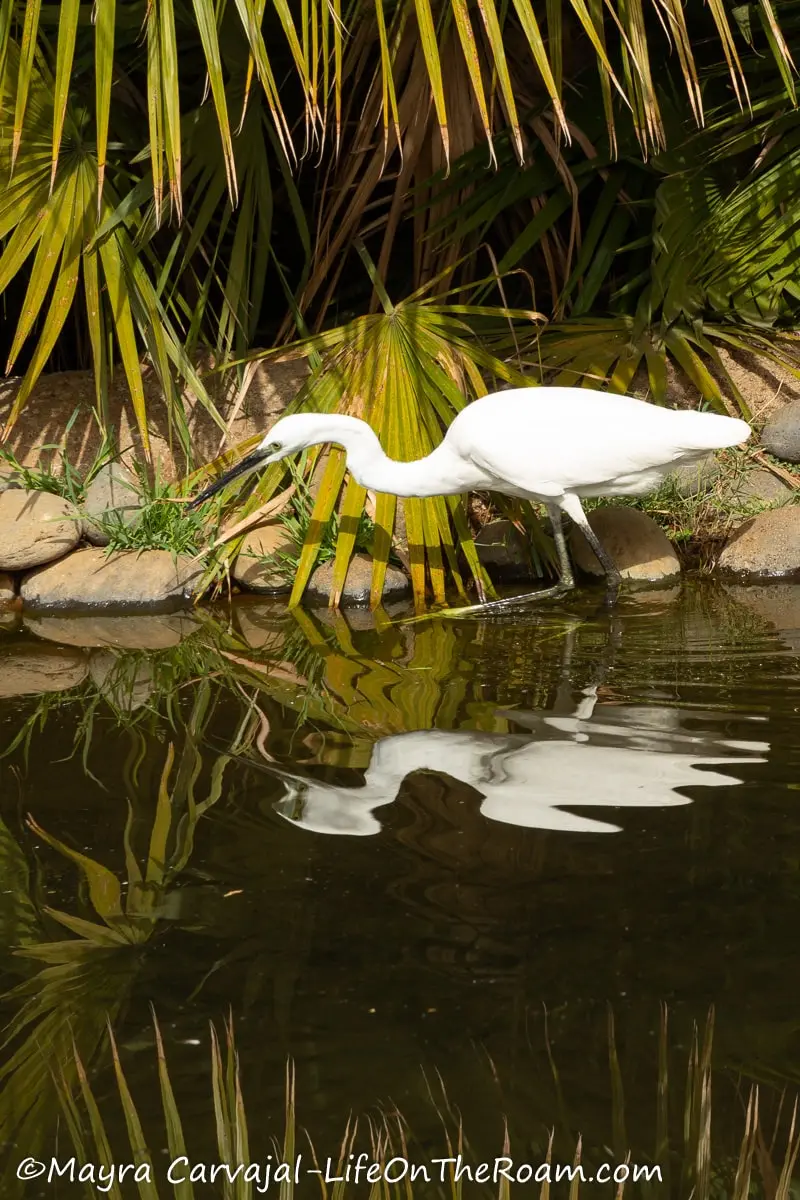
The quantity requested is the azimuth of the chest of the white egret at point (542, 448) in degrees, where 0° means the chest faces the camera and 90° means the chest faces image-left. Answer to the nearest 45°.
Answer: approximately 90°

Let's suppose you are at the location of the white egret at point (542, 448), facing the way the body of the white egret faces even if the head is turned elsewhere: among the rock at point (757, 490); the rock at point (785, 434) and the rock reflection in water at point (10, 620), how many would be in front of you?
1

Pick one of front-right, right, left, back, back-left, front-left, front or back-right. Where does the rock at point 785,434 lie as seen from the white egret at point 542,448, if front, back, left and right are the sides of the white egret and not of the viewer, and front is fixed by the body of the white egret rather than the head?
back-right

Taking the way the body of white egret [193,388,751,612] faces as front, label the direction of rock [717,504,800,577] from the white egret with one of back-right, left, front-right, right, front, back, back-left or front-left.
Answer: back-right

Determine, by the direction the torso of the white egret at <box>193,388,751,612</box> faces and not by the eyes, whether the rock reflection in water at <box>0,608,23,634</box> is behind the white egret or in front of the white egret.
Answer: in front

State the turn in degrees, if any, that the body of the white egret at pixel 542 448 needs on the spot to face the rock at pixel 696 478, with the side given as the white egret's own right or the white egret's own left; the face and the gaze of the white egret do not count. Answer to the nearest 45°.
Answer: approximately 135° to the white egret's own right

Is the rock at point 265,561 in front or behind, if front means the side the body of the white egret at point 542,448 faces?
in front

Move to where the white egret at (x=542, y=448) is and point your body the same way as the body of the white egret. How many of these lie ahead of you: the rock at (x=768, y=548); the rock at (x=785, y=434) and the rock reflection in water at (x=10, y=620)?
1
